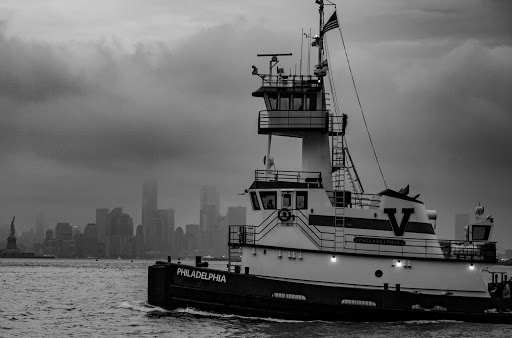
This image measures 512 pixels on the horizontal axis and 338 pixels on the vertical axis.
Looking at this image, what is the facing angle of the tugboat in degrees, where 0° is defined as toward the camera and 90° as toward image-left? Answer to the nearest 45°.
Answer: approximately 90°
